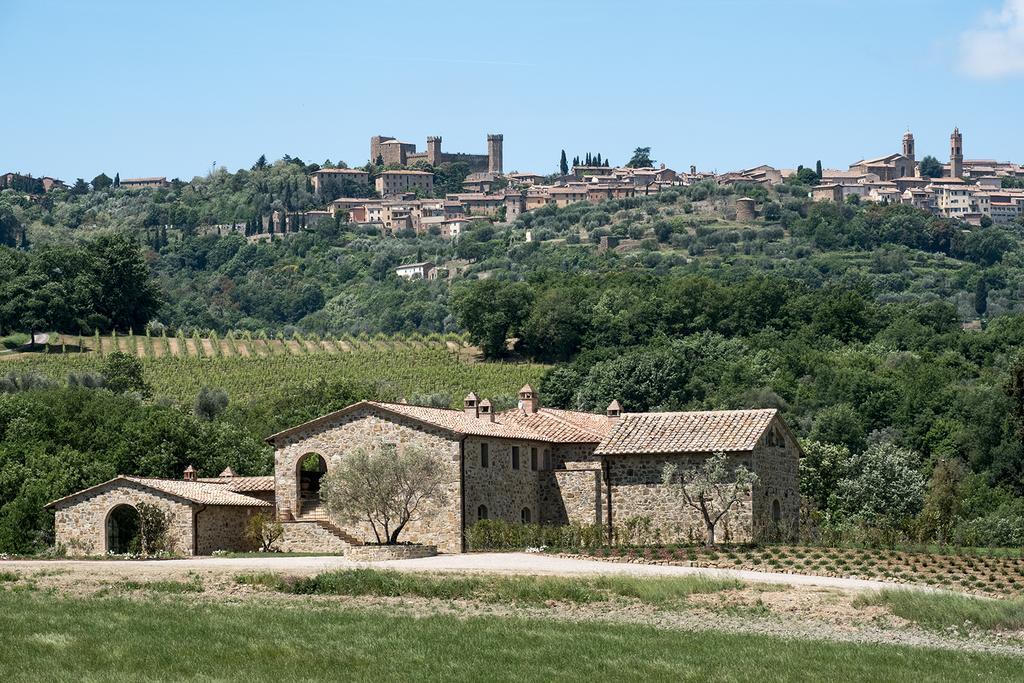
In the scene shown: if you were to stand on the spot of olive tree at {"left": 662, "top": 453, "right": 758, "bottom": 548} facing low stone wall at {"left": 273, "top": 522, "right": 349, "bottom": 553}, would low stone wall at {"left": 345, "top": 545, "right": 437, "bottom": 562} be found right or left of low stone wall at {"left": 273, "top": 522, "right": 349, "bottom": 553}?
left

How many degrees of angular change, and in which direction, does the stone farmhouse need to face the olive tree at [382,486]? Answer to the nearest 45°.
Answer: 0° — it already faces it

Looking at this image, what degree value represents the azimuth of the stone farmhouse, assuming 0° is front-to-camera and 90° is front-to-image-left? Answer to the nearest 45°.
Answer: approximately 45°

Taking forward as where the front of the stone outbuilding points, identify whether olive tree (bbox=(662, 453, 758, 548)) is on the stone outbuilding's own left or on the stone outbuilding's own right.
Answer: on the stone outbuilding's own left

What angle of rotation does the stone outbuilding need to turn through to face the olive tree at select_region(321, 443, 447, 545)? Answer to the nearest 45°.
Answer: approximately 90° to its left

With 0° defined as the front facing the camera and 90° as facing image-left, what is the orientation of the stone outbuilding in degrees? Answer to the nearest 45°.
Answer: approximately 45°

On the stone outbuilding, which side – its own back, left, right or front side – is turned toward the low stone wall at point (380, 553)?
left
